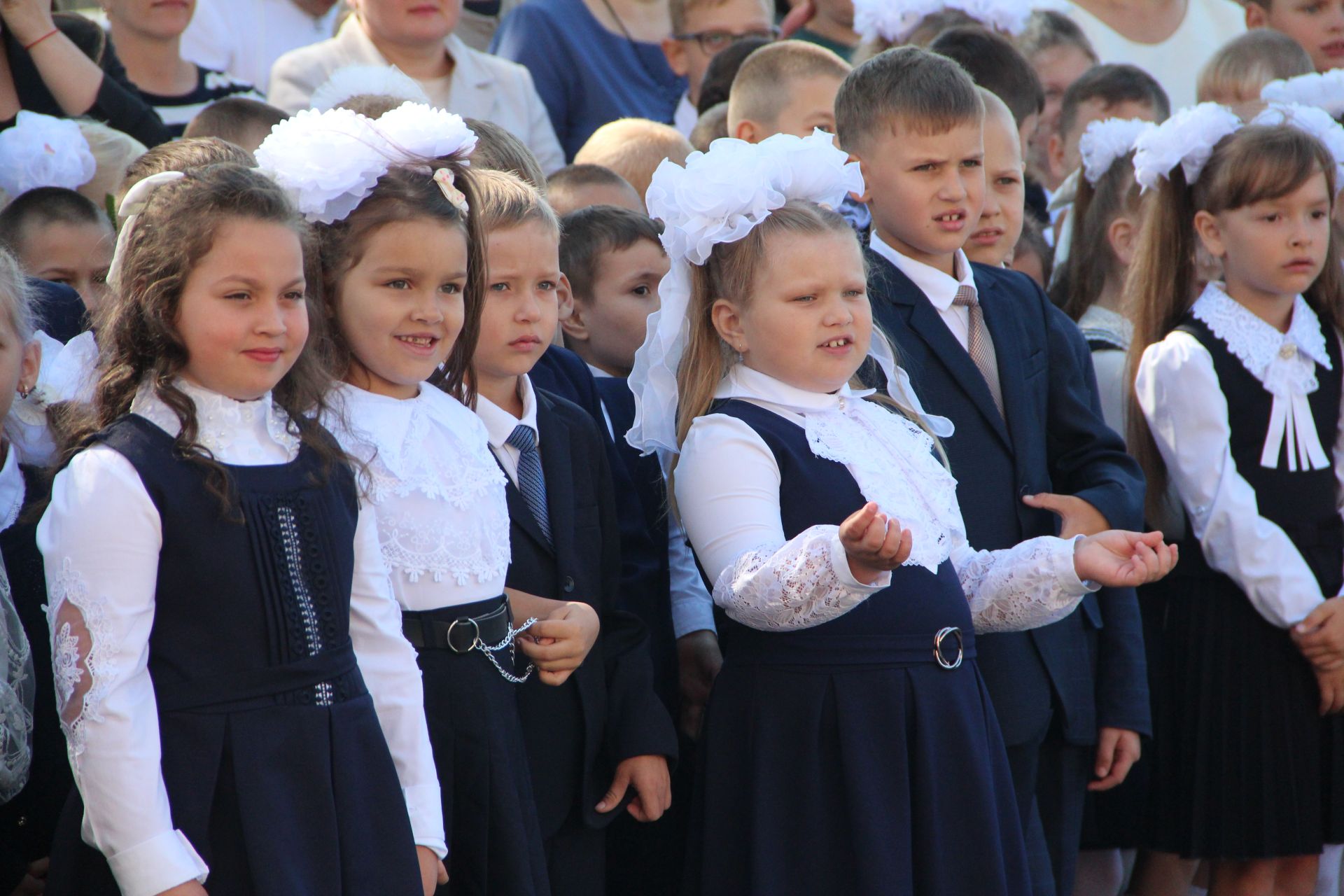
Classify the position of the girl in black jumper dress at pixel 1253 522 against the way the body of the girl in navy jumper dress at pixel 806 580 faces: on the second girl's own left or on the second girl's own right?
on the second girl's own left

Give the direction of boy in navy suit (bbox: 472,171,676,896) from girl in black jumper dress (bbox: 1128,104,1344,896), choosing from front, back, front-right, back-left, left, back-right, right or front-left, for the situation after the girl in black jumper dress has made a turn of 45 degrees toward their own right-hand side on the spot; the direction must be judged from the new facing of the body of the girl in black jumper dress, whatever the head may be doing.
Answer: front-right

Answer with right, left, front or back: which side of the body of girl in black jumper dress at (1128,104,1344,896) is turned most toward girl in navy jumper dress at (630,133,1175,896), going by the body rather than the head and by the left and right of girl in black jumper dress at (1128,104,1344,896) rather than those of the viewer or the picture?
right

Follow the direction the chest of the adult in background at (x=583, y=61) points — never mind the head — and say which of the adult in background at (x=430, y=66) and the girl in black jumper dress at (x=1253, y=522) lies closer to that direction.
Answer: the girl in black jumper dress

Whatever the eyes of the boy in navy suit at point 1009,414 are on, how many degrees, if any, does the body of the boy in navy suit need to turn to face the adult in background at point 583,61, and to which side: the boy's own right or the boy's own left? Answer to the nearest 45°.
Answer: approximately 180°

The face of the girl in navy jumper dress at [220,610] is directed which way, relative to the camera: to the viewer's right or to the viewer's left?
to the viewer's right

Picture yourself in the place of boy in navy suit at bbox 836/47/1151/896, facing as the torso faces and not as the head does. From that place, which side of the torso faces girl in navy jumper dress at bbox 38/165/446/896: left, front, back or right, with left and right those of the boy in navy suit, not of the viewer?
right

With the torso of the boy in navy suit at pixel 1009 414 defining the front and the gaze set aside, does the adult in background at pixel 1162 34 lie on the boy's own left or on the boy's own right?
on the boy's own left
